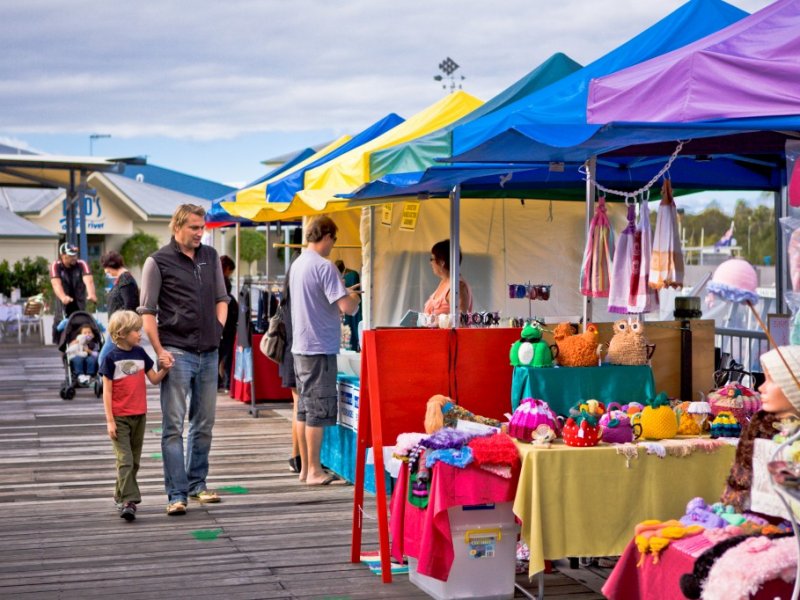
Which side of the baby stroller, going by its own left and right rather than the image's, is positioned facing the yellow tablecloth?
front

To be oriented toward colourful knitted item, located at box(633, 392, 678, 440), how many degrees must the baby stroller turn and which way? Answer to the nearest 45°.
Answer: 0° — it already faces it

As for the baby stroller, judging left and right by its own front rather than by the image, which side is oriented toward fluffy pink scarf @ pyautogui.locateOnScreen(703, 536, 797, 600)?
front

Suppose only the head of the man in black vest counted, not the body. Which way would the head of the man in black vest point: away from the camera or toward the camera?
toward the camera

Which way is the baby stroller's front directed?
toward the camera

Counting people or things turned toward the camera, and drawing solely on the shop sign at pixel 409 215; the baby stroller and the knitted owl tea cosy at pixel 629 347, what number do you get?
3

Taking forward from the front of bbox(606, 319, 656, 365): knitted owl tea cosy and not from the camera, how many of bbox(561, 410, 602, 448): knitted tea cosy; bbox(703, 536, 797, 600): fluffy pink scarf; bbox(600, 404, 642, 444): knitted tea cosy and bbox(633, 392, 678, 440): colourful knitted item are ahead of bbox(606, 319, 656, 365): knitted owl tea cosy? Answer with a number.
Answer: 4

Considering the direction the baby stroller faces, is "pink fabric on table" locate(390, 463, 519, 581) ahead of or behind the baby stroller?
ahead

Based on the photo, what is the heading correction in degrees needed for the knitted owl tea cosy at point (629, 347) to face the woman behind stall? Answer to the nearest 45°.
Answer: approximately 135° to its right

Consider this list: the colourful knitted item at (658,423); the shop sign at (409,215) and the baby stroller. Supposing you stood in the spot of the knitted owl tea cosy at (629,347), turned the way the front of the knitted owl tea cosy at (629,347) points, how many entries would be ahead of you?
1

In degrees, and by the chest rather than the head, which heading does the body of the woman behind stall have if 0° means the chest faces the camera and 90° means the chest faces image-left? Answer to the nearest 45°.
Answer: approximately 45°

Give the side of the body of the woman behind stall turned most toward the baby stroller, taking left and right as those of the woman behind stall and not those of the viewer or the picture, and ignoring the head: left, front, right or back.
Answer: right

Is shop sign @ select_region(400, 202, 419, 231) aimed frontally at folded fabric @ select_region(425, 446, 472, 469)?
yes
